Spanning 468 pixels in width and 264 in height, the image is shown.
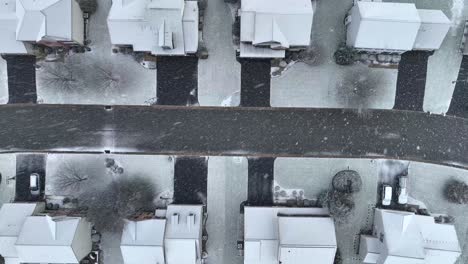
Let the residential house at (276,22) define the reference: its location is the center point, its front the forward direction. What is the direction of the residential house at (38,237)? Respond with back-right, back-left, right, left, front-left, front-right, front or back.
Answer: right

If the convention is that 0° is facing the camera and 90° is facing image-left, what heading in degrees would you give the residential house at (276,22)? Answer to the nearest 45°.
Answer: approximately 0°

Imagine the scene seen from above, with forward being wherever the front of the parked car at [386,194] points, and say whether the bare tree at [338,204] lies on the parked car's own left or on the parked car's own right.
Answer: on the parked car's own right

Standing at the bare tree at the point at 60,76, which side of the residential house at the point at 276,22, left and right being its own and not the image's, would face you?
right

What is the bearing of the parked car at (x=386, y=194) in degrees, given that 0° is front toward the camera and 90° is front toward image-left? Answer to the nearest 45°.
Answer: approximately 0°

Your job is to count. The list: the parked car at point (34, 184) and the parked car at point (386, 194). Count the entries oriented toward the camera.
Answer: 2

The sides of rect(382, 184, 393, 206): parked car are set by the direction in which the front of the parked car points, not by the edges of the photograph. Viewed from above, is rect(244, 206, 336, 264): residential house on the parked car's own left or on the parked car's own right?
on the parked car's own right

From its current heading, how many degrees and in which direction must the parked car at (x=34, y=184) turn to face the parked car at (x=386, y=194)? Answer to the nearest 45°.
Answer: approximately 45° to its left

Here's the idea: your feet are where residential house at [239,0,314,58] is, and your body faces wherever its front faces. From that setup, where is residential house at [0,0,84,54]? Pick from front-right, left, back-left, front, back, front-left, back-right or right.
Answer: right

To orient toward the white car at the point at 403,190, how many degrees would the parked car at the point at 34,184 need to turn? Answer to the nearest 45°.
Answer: approximately 45° to its left
